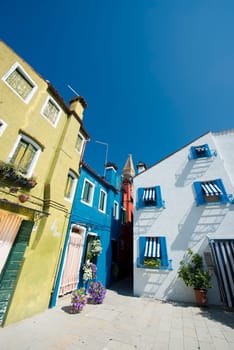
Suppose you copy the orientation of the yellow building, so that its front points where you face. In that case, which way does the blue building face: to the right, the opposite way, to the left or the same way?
the same way

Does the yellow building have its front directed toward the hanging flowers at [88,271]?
no

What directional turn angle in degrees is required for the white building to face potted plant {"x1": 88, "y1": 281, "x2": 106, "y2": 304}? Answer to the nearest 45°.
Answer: approximately 45° to its right

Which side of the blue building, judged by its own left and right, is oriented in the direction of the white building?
front

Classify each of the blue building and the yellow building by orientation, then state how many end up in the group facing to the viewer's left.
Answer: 0

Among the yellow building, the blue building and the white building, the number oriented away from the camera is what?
0

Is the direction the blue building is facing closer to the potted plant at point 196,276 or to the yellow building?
the potted plant

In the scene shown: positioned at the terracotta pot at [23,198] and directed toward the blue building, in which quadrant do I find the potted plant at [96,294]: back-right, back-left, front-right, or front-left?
front-right

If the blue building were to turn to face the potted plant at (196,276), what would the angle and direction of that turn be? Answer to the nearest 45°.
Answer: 0° — it already faces it

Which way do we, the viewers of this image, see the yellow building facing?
facing the viewer and to the right of the viewer

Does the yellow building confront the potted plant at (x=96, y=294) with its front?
no

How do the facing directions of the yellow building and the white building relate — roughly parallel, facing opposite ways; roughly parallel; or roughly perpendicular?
roughly perpendicular

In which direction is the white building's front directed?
toward the camera

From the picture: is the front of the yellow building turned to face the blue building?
no
